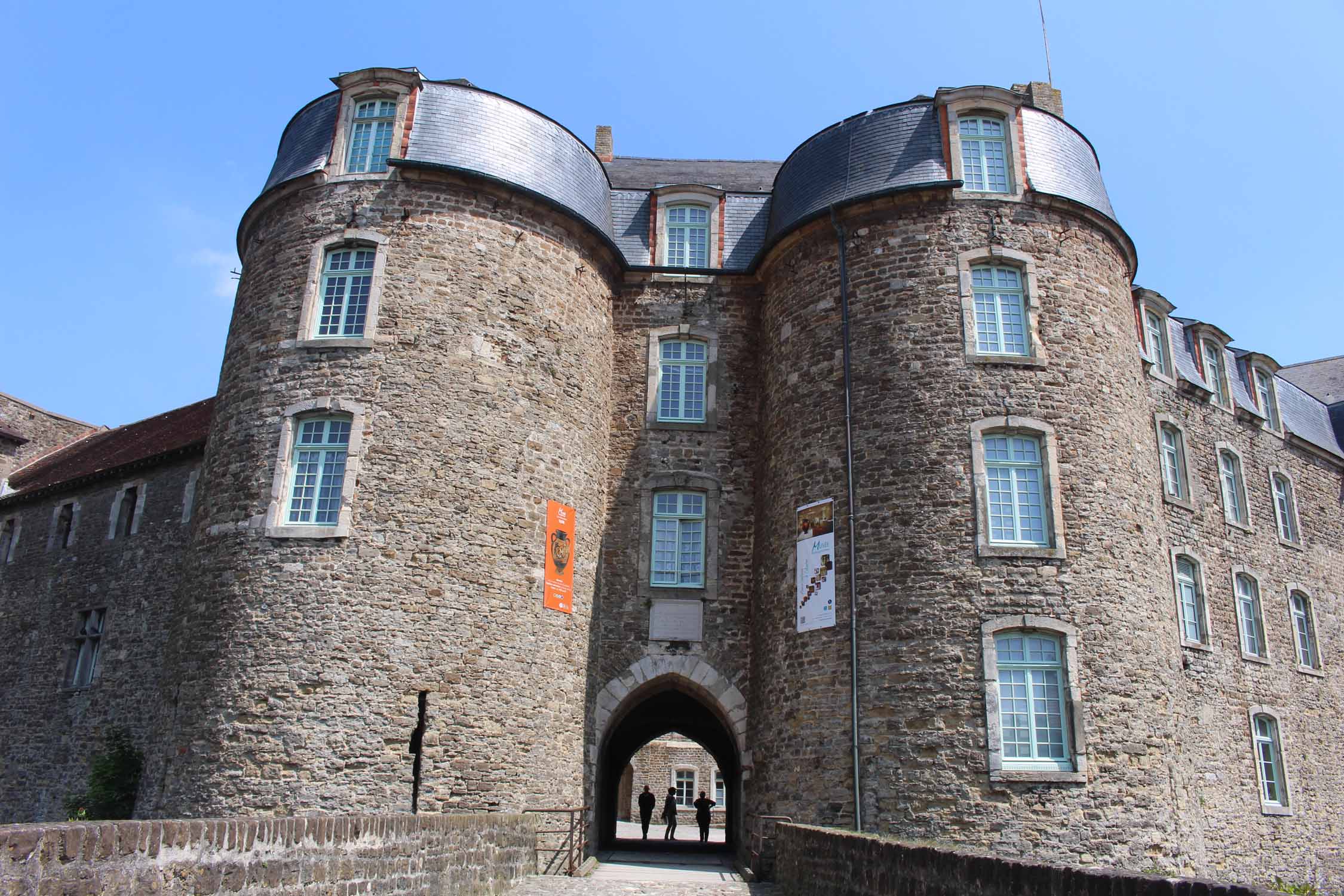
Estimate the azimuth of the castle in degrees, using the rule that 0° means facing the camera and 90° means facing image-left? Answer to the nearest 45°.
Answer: approximately 0°

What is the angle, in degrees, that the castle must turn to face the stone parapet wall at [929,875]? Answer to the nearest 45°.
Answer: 0° — it already faces it

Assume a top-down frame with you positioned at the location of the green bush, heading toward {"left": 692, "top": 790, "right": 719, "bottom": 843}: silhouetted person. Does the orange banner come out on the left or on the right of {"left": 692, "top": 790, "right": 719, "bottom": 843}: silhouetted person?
right

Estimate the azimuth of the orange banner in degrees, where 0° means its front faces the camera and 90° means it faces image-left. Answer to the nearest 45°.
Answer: approximately 315°

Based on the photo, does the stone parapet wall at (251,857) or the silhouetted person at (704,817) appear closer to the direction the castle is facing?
the stone parapet wall

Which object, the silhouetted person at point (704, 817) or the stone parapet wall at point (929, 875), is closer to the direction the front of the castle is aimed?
the stone parapet wall

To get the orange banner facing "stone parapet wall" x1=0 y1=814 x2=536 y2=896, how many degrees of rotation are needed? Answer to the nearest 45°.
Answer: approximately 45° to its right

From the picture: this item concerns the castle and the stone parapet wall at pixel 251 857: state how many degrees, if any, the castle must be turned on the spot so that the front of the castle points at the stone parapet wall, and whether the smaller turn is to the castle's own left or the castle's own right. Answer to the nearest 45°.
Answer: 0° — it already faces it
